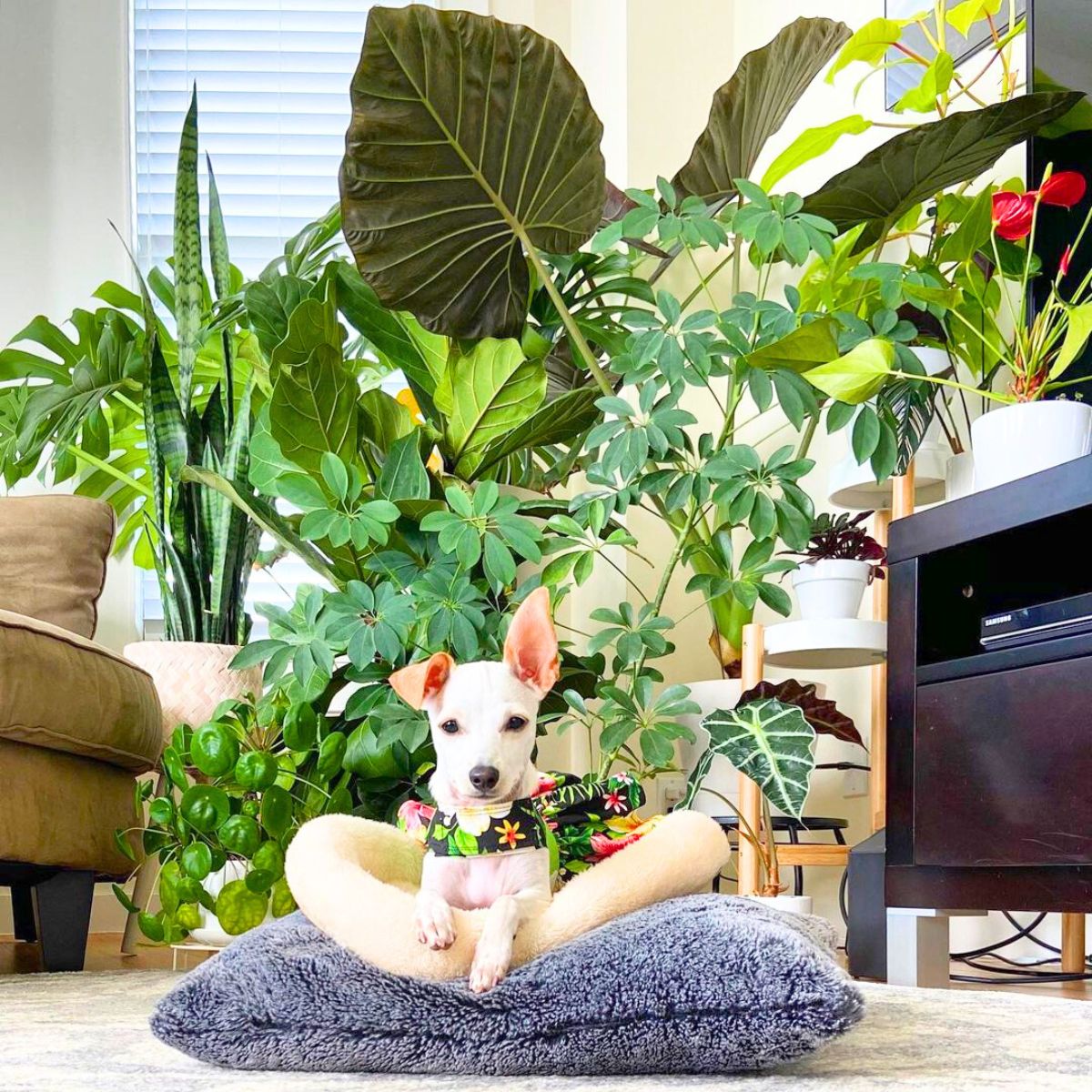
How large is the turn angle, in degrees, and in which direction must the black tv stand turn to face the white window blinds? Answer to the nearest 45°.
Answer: approximately 90° to its right

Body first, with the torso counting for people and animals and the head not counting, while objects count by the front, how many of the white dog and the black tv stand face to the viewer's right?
0

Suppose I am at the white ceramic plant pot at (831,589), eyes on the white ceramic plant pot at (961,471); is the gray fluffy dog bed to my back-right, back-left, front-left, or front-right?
back-right

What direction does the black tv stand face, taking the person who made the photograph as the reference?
facing the viewer and to the left of the viewer

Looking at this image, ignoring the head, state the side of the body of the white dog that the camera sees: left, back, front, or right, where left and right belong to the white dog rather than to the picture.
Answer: front

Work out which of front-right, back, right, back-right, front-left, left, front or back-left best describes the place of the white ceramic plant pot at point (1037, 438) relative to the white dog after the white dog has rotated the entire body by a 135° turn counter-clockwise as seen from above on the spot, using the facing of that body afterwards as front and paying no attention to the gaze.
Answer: front

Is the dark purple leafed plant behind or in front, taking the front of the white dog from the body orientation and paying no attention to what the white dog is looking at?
behind

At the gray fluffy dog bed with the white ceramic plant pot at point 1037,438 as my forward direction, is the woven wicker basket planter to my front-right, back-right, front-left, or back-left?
front-left
